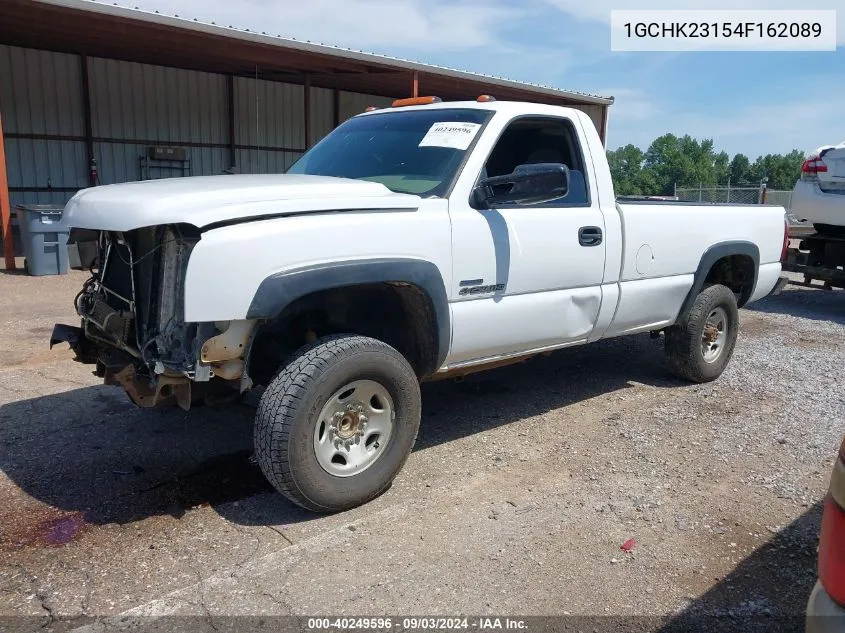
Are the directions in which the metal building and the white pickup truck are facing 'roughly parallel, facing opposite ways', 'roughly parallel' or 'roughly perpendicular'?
roughly perpendicular

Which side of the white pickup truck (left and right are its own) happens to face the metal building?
right

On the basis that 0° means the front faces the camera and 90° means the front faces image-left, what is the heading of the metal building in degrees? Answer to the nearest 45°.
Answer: approximately 315°

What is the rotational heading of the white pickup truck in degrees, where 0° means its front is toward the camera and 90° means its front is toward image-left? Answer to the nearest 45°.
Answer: approximately 45°

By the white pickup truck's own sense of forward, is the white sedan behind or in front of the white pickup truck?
behind
